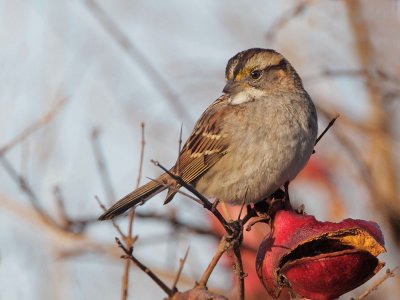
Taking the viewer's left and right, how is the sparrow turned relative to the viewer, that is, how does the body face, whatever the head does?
facing the viewer and to the right of the viewer
